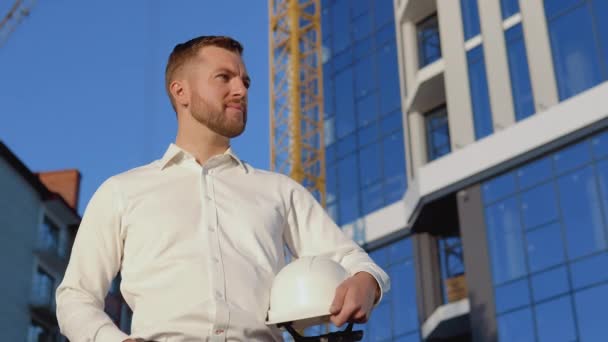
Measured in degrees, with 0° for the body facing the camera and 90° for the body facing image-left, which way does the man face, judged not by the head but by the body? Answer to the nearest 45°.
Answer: approximately 0°
